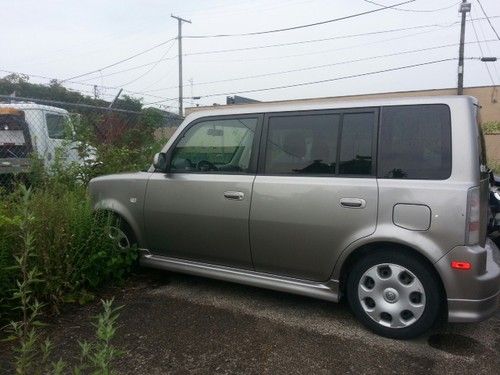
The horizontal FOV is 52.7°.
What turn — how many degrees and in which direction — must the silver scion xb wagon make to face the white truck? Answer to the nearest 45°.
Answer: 0° — it already faces it

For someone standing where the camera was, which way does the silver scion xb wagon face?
facing away from the viewer and to the left of the viewer

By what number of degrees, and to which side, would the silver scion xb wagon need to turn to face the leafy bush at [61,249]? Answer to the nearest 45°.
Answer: approximately 45° to its left

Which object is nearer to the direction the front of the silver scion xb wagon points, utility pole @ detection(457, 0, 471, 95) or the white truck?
the white truck

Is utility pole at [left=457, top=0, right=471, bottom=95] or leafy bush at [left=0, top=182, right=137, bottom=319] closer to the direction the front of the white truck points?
the utility pole

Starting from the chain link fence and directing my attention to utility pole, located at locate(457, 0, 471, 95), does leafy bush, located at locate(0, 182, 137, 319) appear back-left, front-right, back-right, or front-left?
back-right
